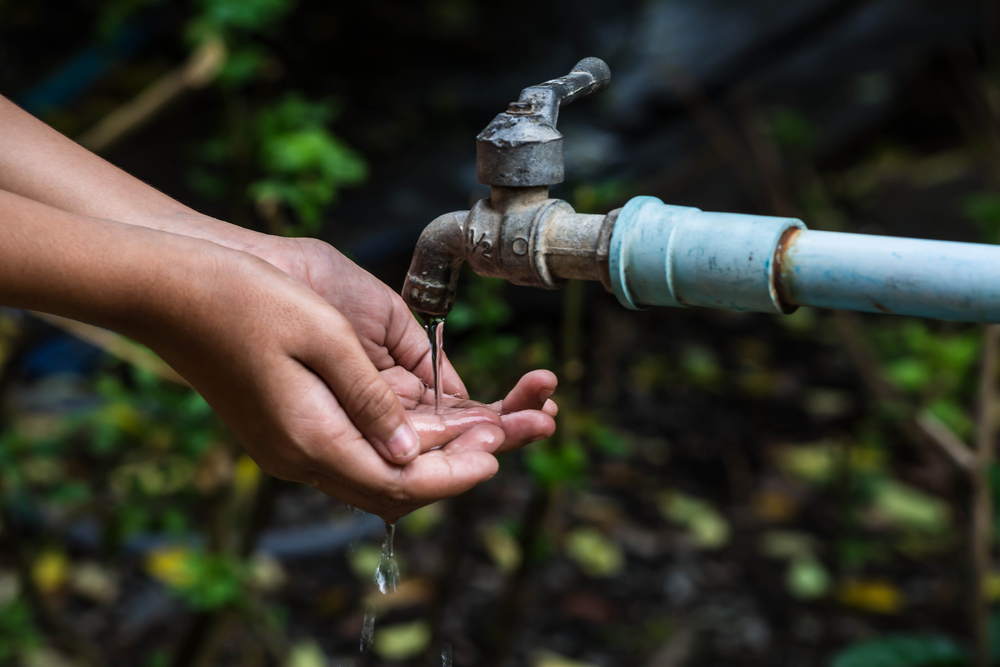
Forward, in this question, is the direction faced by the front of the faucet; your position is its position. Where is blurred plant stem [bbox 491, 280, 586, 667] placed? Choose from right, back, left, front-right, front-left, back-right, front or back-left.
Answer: right

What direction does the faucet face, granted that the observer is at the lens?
facing to the left of the viewer

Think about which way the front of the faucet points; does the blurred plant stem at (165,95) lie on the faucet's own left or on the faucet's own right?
on the faucet's own right

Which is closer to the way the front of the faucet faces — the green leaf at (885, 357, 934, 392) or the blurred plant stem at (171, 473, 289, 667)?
the blurred plant stem
